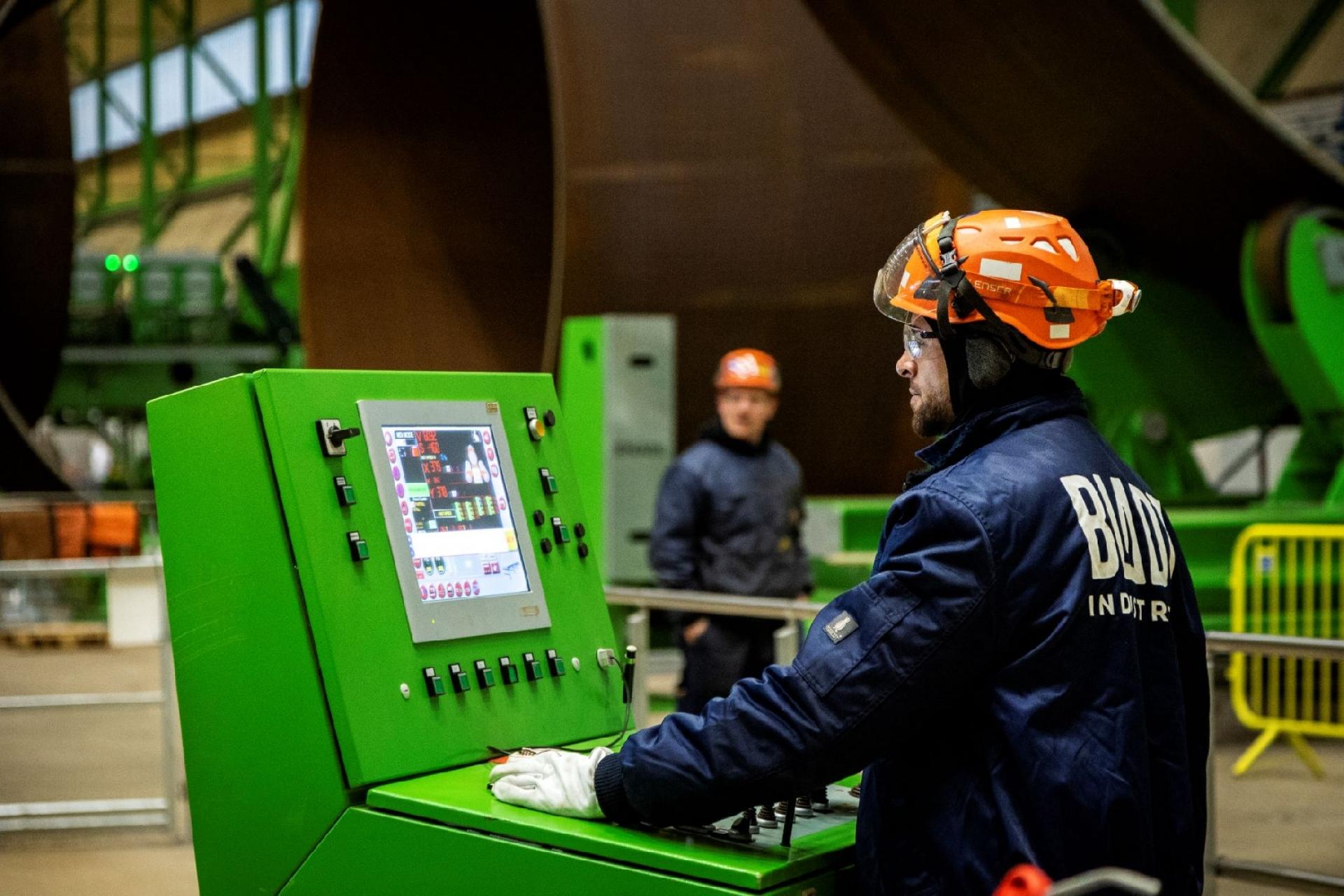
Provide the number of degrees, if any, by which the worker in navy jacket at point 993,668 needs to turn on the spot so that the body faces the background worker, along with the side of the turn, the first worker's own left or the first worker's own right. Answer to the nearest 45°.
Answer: approximately 45° to the first worker's own right

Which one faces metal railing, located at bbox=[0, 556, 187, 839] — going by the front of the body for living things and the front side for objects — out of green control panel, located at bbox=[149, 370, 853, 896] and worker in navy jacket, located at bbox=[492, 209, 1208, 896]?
the worker in navy jacket

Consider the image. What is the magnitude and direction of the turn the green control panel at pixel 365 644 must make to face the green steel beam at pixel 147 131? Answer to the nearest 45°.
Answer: approximately 135° to its left

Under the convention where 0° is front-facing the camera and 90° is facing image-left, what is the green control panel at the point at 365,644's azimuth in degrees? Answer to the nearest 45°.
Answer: approximately 315°

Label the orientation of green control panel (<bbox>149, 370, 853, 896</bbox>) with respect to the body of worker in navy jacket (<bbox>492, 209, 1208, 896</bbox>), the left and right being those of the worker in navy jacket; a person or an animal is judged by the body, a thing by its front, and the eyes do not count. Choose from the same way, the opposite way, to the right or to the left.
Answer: the opposite way

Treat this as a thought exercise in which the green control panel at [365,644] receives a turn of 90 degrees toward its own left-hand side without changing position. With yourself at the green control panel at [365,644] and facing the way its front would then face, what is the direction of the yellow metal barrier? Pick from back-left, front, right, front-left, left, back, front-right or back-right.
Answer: front

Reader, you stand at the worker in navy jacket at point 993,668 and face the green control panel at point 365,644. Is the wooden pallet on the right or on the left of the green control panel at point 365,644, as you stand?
right

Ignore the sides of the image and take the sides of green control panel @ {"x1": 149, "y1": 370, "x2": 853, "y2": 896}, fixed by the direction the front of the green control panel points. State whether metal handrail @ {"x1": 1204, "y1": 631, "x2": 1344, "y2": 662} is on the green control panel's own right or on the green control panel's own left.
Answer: on the green control panel's own left

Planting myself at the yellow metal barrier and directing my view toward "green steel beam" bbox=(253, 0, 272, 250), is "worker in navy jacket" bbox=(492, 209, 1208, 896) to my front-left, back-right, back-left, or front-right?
back-left

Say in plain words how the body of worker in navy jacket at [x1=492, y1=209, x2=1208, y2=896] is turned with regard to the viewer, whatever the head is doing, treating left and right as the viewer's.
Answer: facing away from the viewer and to the left of the viewer

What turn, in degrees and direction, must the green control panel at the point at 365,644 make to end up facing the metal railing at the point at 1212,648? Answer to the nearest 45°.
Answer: approximately 90° to its left

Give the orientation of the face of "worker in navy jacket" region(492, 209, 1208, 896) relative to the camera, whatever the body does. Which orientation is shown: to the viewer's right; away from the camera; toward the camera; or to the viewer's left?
to the viewer's left
